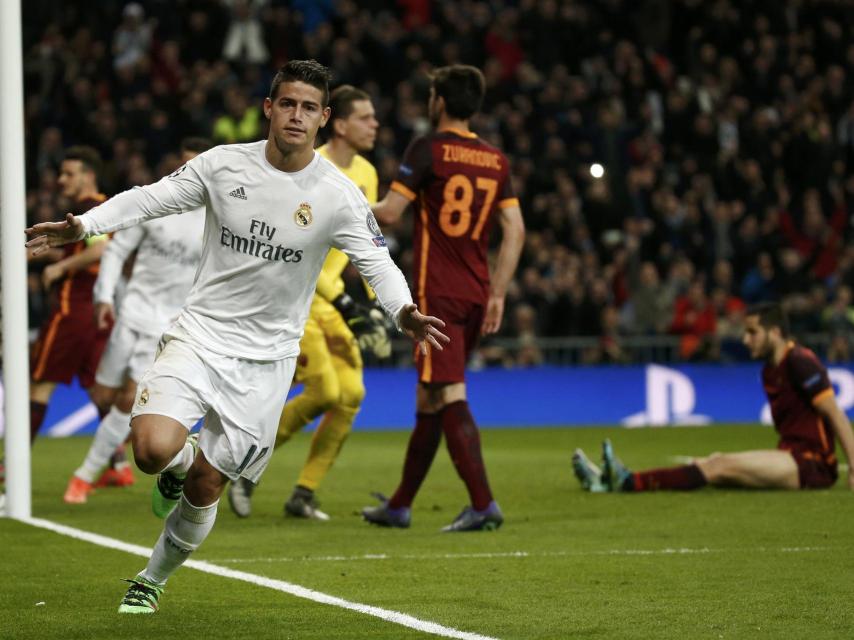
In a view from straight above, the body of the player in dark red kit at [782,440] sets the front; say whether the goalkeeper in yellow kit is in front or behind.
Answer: in front

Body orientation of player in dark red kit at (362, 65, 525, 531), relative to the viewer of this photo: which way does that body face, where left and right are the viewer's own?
facing away from the viewer and to the left of the viewer

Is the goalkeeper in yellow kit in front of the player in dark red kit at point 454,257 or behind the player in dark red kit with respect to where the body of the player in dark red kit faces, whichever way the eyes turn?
in front

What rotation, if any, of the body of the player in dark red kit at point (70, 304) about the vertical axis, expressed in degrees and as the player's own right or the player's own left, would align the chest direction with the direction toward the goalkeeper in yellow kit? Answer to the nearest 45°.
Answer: approximately 135° to the player's own left

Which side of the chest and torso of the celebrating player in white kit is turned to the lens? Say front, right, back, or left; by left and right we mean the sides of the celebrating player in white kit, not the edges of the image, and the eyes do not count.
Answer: front

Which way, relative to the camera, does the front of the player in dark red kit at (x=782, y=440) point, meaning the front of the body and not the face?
to the viewer's left

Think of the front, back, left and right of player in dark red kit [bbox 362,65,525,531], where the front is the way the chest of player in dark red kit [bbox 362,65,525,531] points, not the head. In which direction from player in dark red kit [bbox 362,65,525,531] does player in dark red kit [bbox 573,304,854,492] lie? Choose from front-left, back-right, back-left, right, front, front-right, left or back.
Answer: right
